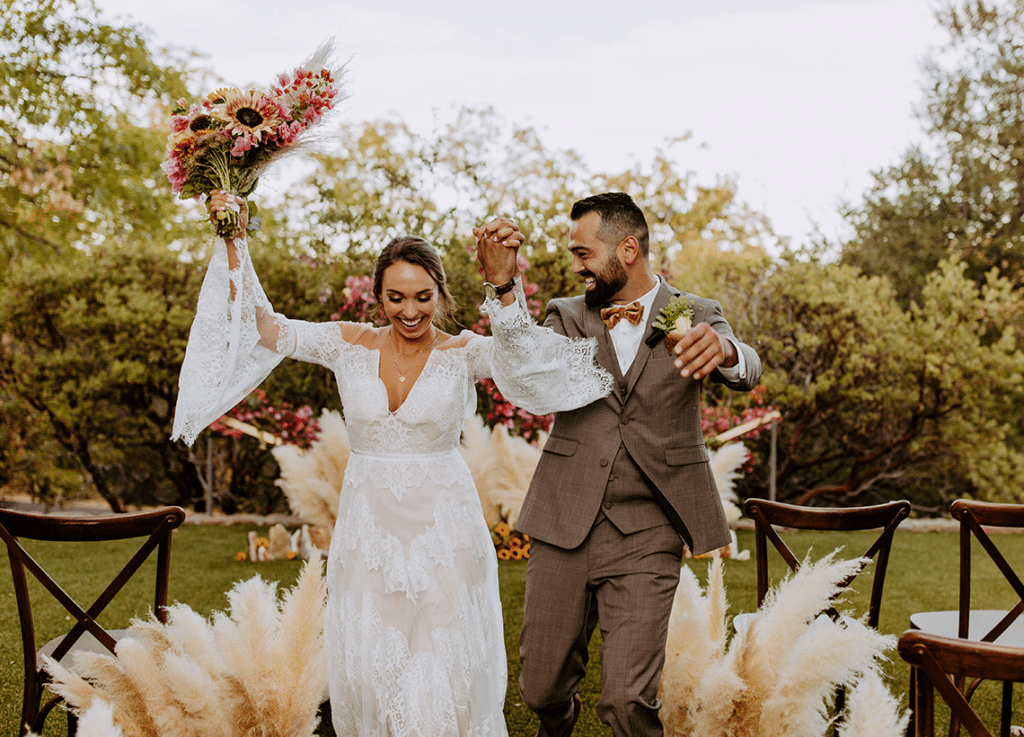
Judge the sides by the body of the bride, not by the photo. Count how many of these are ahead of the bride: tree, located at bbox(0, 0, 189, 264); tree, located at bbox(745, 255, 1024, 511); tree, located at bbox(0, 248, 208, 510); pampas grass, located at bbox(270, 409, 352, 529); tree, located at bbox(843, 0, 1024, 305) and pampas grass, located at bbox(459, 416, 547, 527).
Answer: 0

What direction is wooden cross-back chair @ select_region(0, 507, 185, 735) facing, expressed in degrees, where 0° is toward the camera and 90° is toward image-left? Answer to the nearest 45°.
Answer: approximately 180°

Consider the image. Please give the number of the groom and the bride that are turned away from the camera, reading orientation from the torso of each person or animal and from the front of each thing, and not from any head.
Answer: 0

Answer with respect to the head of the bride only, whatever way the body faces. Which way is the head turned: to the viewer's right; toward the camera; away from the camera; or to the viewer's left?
toward the camera

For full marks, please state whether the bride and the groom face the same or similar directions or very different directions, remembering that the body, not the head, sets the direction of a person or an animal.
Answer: same or similar directions

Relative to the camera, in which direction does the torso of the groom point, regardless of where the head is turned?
toward the camera

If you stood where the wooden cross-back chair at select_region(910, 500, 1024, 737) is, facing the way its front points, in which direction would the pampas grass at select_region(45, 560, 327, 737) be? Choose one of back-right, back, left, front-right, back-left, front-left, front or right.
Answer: left

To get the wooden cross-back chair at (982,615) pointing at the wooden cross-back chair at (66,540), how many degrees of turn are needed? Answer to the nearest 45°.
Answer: approximately 90° to its left

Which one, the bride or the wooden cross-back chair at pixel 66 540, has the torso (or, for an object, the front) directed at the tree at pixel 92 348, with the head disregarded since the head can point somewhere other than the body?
the wooden cross-back chair

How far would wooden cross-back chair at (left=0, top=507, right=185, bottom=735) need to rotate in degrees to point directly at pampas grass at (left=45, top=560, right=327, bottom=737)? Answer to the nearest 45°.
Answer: approximately 135° to its right

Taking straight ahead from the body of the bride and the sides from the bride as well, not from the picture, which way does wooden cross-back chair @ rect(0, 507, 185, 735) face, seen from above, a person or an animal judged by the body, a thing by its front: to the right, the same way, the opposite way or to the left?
the opposite way

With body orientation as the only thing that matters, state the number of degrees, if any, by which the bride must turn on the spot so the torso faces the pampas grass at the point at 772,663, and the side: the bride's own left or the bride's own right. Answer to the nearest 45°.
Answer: approximately 45° to the bride's own left
